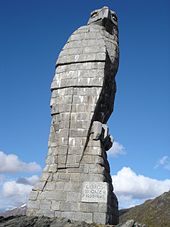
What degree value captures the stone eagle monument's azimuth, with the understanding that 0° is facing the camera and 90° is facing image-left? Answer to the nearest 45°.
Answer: approximately 315°
